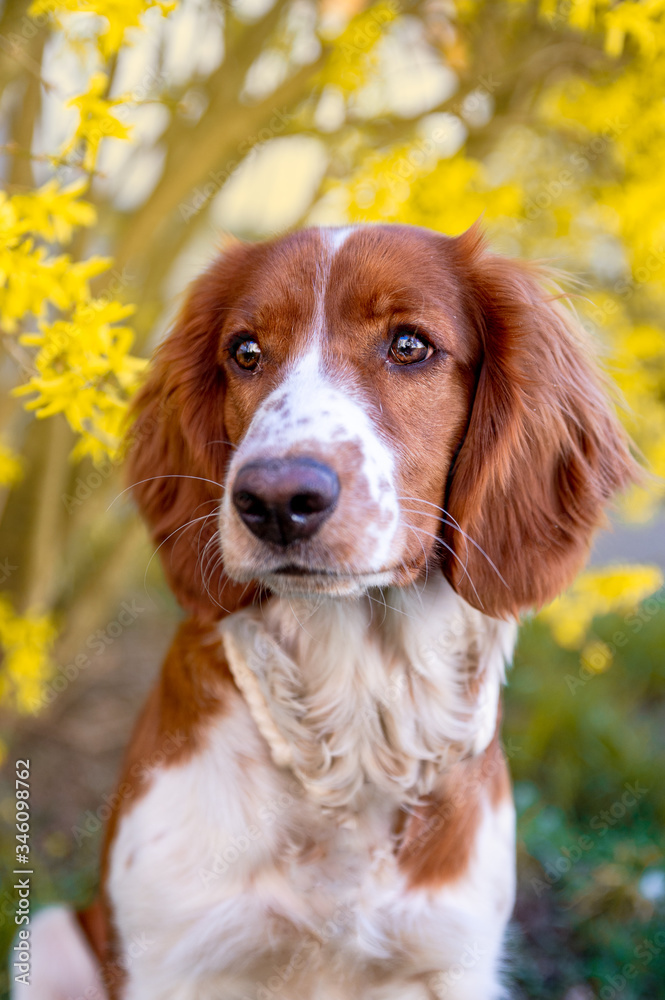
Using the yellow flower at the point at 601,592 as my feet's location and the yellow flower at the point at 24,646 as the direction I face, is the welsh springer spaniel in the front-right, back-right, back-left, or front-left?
front-left

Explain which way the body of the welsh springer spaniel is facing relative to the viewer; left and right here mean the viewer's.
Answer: facing the viewer

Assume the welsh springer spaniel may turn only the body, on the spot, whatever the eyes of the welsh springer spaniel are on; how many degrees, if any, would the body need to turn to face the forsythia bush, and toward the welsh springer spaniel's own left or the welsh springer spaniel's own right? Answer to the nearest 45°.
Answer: approximately 180°

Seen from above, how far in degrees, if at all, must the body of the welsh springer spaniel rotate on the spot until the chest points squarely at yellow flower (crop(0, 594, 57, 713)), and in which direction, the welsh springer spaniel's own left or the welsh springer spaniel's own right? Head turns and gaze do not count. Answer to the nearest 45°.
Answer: approximately 135° to the welsh springer spaniel's own right
